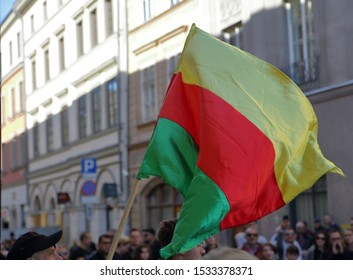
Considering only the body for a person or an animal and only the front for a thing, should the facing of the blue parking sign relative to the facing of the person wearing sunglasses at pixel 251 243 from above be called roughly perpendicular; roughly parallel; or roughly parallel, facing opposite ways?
roughly parallel

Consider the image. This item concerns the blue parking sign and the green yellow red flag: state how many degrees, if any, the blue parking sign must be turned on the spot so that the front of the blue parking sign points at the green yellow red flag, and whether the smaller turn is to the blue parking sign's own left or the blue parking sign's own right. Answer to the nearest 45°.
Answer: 0° — it already faces it

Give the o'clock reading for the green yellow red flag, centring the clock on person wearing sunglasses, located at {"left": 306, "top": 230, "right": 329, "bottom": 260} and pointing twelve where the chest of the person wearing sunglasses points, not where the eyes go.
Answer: The green yellow red flag is roughly at 12 o'clock from the person wearing sunglasses.

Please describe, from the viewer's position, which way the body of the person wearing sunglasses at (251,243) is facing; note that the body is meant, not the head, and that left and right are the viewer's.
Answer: facing the viewer

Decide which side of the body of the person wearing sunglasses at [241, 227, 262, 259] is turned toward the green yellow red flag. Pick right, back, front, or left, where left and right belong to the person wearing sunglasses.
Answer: front

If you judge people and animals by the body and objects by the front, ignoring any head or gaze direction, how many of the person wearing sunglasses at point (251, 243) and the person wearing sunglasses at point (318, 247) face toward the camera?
2

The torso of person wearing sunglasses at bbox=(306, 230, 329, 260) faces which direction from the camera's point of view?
toward the camera

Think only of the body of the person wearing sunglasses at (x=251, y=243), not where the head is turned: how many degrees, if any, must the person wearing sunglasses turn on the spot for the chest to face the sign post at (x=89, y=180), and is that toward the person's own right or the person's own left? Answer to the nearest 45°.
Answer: approximately 135° to the person's own right

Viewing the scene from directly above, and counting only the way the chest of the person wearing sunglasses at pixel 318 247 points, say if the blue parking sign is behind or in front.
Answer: behind
